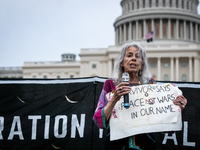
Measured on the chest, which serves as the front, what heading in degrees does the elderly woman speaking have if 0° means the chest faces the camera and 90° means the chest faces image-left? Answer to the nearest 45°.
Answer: approximately 0°

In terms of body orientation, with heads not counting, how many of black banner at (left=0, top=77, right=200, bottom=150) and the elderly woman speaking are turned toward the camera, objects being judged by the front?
2
